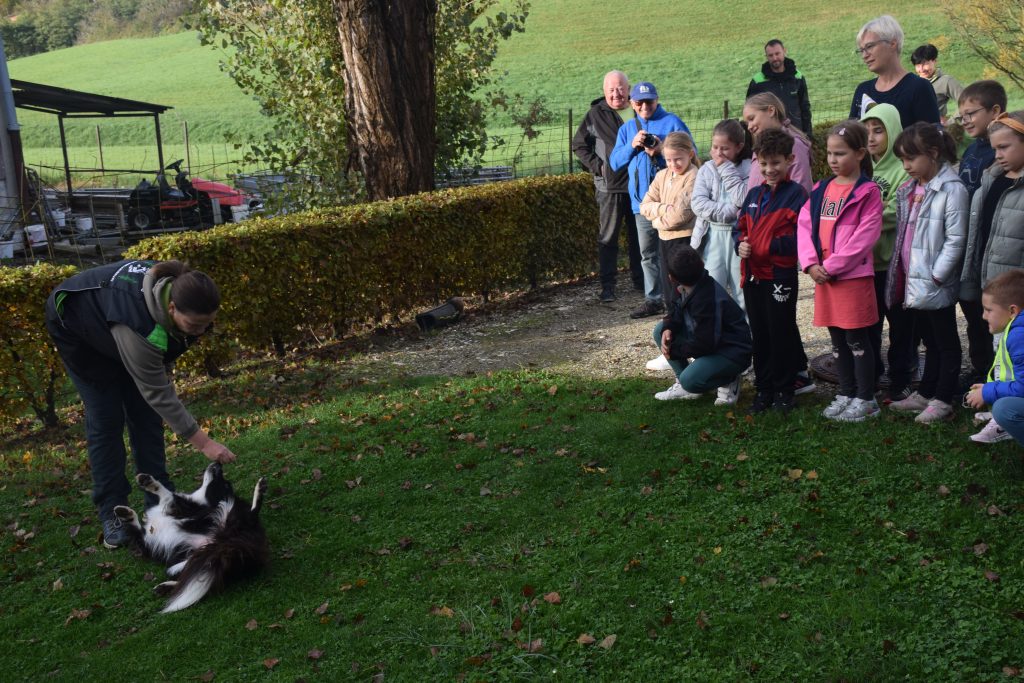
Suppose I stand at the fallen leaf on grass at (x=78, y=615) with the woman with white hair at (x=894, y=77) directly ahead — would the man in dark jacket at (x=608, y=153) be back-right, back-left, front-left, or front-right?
front-left

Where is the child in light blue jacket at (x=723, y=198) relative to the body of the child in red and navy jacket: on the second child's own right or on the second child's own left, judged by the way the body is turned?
on the second child's own right

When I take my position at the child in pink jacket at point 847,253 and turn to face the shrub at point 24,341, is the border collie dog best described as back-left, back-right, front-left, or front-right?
front-left

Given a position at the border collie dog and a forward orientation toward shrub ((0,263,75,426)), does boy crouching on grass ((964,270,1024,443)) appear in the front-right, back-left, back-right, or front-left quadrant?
back-right

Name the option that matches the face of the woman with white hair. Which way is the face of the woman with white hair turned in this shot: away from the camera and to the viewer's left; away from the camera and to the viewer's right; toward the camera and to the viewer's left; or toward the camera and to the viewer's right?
toward the camera and to the viewer's left

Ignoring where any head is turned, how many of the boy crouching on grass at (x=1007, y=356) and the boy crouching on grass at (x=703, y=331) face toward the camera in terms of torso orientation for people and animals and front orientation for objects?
0

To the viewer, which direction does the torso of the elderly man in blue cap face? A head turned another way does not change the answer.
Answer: toward the camera

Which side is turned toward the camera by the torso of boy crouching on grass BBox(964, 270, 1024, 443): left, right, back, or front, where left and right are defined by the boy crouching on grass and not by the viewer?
left

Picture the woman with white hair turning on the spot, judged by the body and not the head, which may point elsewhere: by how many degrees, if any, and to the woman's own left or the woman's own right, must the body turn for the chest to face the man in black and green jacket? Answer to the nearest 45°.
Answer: approximately 135° to the woman's own right

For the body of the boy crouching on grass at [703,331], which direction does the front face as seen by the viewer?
to the viewer's left
